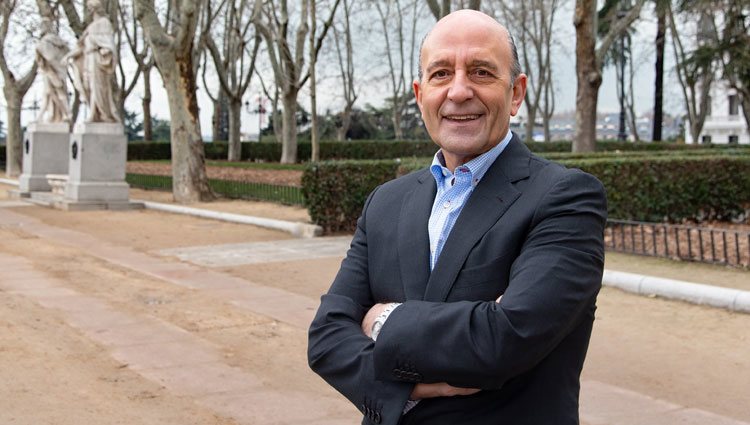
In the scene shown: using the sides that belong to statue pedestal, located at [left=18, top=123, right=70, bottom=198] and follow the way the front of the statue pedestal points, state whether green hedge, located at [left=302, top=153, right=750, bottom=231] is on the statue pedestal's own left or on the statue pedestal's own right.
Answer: on the statue pedestal's own left

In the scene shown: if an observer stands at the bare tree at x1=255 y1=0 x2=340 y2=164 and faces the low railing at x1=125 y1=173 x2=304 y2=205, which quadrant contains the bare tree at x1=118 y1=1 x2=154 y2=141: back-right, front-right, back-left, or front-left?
back-right

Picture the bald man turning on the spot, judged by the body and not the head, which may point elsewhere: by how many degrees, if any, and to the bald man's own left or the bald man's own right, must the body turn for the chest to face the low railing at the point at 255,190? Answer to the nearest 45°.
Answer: approximately 135° to the bald man's own right

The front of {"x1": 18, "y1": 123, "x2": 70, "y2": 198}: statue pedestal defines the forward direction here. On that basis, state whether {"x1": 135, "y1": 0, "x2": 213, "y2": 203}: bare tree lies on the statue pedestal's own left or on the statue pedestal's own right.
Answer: on the statue pedestal's own left

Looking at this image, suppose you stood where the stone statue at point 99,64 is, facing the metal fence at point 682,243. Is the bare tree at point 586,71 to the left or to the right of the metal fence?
left
